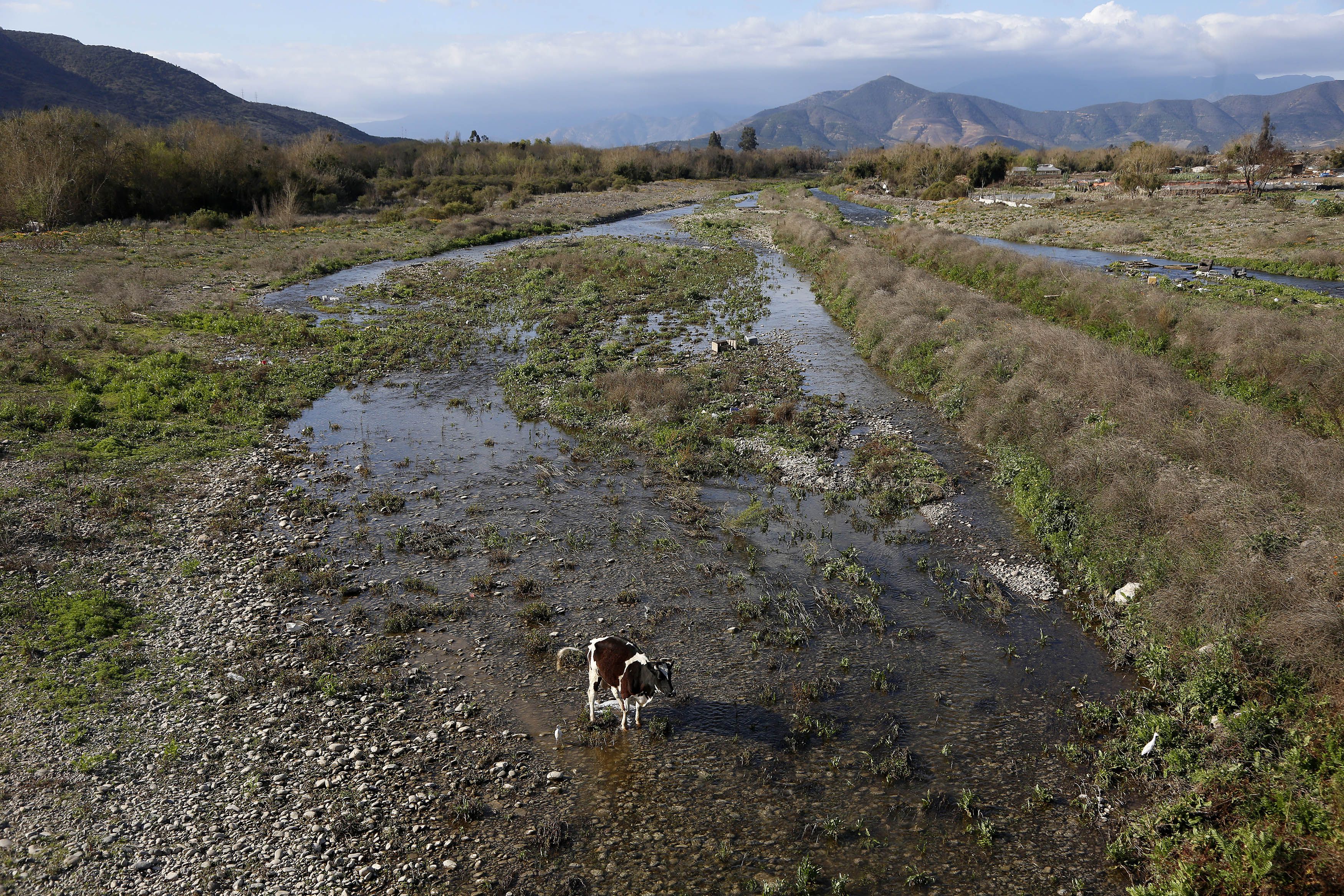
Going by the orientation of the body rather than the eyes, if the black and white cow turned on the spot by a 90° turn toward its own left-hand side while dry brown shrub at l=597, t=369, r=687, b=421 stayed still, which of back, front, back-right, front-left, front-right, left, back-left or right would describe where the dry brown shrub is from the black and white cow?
front-left

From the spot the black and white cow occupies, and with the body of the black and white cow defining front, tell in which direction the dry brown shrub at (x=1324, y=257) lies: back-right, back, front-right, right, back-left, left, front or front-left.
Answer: left

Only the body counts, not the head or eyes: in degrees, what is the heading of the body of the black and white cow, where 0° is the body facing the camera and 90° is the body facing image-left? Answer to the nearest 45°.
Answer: approximately 315°

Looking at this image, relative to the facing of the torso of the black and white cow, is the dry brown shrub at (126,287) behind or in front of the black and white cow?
behind
